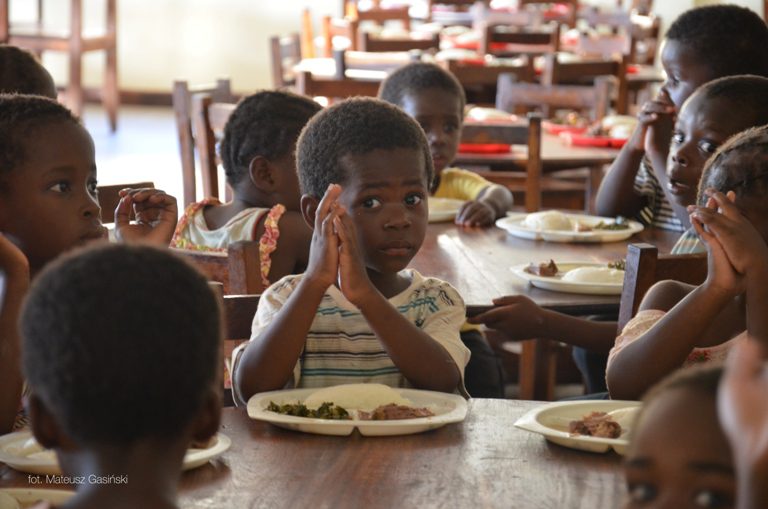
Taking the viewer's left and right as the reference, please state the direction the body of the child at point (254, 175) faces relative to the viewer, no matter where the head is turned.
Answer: facing away from the viewer and to the right of the viewer

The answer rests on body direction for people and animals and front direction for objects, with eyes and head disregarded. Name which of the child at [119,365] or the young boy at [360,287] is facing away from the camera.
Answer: the child

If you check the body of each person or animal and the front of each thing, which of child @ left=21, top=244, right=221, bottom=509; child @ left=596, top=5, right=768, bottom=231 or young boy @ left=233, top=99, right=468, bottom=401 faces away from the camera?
child @ left=21, top=244, right=221, bottom=509

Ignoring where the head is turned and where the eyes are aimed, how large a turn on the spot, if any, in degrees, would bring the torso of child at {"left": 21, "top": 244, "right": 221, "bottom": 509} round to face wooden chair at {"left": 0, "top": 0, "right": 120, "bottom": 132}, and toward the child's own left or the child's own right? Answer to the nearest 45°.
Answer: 0° — they already face it

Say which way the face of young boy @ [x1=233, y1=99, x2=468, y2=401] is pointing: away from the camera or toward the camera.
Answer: toward the camera

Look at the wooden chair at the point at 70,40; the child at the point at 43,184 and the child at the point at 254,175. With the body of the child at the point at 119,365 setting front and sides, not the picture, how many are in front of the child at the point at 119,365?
3

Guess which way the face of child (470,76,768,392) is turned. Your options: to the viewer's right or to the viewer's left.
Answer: to the viewer's left

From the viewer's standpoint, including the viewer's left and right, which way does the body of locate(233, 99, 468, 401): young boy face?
facing the viewer

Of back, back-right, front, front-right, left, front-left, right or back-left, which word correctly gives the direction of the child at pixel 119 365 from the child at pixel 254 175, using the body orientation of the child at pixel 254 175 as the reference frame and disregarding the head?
back-right

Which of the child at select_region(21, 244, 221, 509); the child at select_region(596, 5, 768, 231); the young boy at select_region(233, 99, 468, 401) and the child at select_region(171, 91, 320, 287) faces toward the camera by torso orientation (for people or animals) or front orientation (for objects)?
the young boy

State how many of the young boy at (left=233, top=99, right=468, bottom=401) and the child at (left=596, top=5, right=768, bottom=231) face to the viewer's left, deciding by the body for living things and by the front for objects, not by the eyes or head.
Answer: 1

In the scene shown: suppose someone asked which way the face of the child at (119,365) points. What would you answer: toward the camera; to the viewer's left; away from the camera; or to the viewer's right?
away from the camera

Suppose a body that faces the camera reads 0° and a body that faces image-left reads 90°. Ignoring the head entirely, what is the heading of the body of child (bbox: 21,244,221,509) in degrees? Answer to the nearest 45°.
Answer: approximately 180°

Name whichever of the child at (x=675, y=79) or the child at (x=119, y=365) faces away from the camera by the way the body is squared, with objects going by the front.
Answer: the child at (x=119, y=365)

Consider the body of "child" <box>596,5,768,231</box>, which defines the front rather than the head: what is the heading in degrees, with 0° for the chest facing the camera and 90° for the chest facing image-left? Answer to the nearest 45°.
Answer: approximately 90°

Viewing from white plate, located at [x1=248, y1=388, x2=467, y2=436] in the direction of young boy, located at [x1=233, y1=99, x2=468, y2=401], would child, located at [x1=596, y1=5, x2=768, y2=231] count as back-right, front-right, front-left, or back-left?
front-right

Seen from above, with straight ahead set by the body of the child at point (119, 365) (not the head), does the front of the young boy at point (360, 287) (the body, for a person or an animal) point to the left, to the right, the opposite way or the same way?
the opposite way
